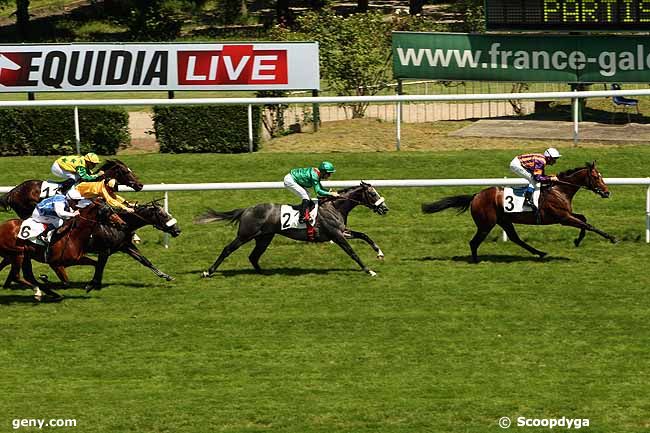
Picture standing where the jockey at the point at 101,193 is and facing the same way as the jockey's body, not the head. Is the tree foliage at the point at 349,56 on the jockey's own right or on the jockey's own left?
on the jockey's own left

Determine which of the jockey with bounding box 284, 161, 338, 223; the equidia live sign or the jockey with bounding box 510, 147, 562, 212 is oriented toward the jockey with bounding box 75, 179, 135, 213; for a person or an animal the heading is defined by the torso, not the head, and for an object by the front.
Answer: the equidia live sign

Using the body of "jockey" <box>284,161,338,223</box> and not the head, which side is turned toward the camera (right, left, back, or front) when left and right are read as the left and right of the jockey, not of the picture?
right

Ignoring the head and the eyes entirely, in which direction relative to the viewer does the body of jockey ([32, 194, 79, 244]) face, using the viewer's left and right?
facing to the right of the viewer

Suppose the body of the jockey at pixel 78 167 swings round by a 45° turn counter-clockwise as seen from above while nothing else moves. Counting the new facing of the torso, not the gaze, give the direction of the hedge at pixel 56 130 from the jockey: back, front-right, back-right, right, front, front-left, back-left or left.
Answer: front-left

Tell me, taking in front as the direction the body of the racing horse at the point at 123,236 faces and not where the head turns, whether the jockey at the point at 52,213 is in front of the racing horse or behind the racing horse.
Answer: behind

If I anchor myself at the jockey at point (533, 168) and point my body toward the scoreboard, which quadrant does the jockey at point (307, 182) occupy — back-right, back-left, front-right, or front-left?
back-left

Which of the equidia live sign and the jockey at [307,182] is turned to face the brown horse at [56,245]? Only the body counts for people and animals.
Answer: the equidia live sign

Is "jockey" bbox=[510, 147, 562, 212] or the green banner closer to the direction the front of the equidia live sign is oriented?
the jockey

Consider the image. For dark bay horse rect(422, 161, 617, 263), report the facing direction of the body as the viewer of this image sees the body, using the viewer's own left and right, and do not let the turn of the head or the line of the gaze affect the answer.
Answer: facing to the right of the viewer

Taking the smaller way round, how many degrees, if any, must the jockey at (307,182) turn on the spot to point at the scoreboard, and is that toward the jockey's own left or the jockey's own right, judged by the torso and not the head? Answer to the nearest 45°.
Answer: approximately 45° to the jockey's own left

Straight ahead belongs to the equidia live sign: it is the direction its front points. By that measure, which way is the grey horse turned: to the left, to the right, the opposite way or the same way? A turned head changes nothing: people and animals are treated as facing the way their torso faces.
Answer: to the left

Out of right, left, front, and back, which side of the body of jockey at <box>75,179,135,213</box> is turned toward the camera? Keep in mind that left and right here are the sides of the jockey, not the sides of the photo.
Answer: right

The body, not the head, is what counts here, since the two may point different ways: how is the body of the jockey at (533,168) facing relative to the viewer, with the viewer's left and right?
facing to the right of the viewer

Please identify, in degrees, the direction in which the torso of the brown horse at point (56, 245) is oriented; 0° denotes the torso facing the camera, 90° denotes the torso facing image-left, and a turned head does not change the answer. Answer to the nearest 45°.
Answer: approximately 270°

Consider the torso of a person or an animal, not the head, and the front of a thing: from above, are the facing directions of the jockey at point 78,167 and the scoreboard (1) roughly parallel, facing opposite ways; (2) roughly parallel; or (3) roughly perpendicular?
roughly perpendicular

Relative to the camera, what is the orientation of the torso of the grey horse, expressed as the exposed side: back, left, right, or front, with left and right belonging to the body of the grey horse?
right

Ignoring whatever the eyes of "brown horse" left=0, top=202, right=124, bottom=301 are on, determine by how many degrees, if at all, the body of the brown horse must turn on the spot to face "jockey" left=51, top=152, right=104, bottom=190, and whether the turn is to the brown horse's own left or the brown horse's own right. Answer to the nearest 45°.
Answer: approximately 90° to the brown horse's own left

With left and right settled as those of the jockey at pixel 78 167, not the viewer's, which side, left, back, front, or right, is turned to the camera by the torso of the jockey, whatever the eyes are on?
right

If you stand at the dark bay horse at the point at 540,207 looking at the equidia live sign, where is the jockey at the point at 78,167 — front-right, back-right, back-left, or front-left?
front-left
